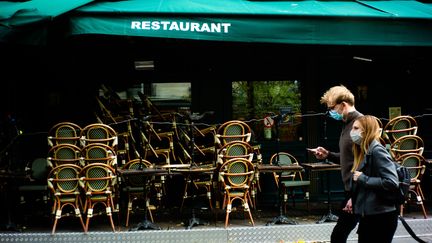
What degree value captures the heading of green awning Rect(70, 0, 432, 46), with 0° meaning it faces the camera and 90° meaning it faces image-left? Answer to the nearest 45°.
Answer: approximately 0°

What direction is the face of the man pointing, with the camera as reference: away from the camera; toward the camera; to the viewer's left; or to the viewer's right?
to the viewer's left

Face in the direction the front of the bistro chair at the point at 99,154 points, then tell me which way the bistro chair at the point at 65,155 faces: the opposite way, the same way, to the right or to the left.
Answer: the same way

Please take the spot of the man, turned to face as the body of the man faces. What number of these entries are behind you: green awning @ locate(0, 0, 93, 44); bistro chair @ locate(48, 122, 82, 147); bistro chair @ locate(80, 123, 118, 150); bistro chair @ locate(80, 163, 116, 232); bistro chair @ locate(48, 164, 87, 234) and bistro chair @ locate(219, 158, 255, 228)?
0

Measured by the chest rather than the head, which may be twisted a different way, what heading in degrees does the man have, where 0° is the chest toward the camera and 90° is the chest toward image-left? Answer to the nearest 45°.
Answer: approximately 90°

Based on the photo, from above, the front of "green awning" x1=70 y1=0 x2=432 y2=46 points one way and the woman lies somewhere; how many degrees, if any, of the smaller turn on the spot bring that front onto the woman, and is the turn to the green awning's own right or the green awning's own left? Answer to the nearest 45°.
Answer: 0° — it already faces them
